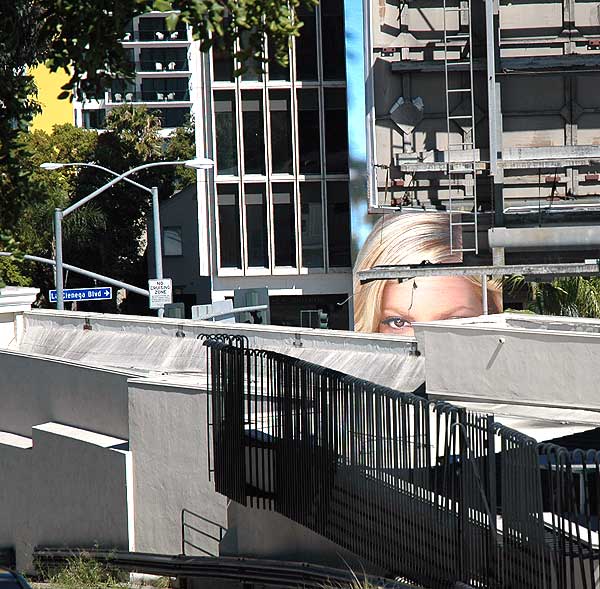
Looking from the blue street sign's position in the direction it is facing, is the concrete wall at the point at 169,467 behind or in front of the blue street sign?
in front

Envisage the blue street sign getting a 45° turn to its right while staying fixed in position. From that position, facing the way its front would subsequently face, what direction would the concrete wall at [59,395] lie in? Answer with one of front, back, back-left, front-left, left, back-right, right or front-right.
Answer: front-left

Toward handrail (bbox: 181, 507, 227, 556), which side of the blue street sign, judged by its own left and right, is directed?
front

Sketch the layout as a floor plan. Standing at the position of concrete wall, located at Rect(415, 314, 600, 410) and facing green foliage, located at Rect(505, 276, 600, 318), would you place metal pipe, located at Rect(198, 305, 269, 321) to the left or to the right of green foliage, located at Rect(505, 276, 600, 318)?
left

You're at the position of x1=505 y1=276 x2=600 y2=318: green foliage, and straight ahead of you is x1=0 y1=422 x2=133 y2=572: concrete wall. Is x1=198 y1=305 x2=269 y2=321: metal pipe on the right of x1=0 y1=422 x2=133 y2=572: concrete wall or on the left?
right

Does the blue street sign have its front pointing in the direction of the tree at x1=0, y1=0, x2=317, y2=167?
yes

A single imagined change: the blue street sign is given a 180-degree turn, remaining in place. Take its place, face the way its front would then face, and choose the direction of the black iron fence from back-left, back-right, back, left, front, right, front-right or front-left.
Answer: back

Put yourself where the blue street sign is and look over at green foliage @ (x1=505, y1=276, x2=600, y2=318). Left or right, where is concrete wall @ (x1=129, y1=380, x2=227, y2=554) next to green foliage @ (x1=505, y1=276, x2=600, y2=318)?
right

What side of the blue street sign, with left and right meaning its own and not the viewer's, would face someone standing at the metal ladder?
left

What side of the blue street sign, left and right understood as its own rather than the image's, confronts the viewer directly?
front

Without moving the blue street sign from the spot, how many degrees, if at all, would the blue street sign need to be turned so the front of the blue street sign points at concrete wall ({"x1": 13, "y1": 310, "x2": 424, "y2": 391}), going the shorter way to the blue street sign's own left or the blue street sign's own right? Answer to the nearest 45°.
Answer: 0° — it already faces it

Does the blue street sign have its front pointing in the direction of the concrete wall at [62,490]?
yes

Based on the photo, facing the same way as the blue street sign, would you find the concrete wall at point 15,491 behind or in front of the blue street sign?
in front

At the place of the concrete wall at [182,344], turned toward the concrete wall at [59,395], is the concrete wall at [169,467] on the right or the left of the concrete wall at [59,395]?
left
